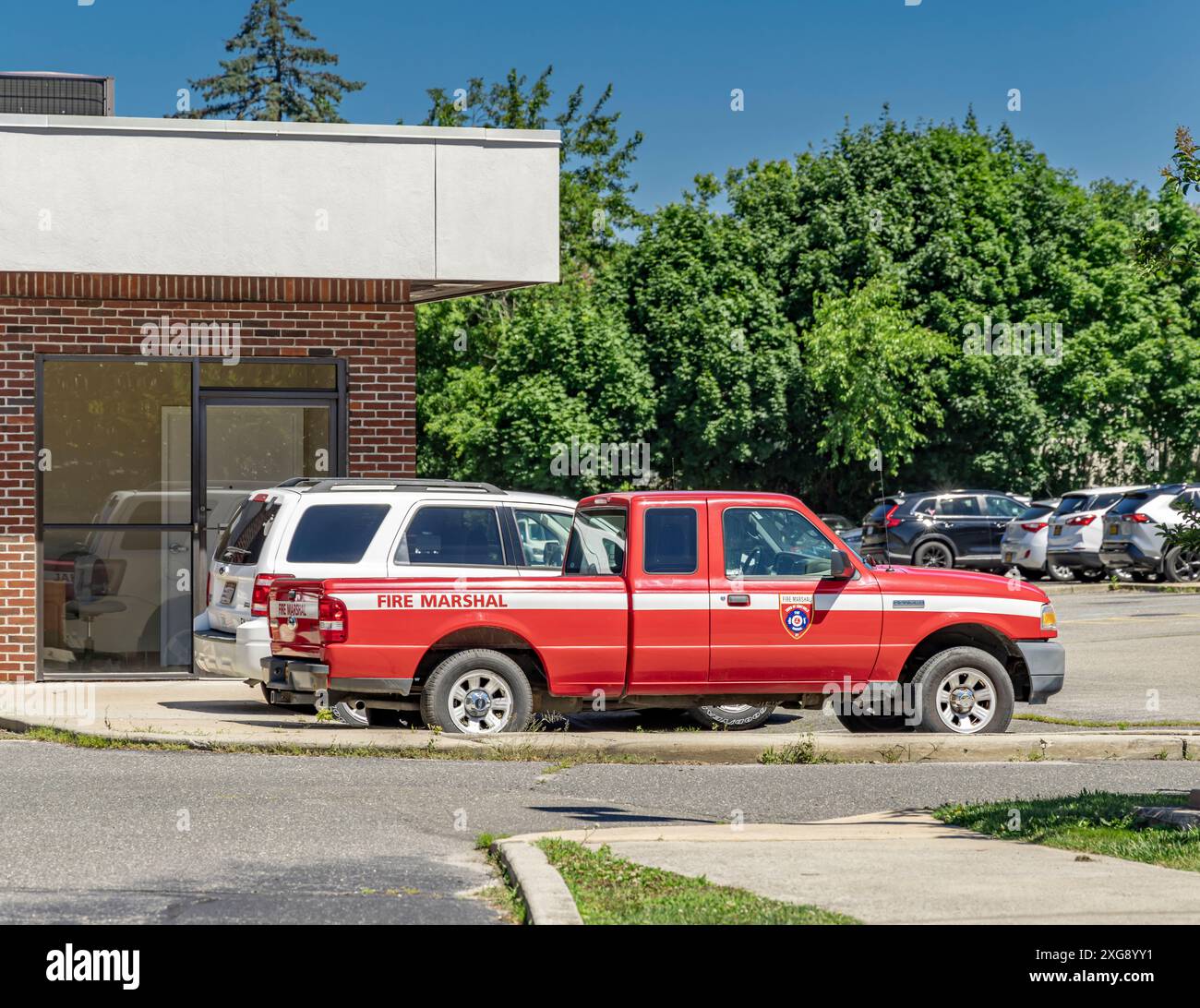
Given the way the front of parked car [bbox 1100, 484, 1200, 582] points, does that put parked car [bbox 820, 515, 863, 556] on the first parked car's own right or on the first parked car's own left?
on the first parked car's own left

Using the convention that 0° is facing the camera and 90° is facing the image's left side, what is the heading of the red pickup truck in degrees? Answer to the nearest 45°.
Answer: approximately 270°

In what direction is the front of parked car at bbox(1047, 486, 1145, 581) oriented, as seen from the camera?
facing away from the viewer and to the right of the viewer

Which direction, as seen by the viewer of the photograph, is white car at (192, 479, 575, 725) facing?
facing away from the viewer and to the right of the viewer
